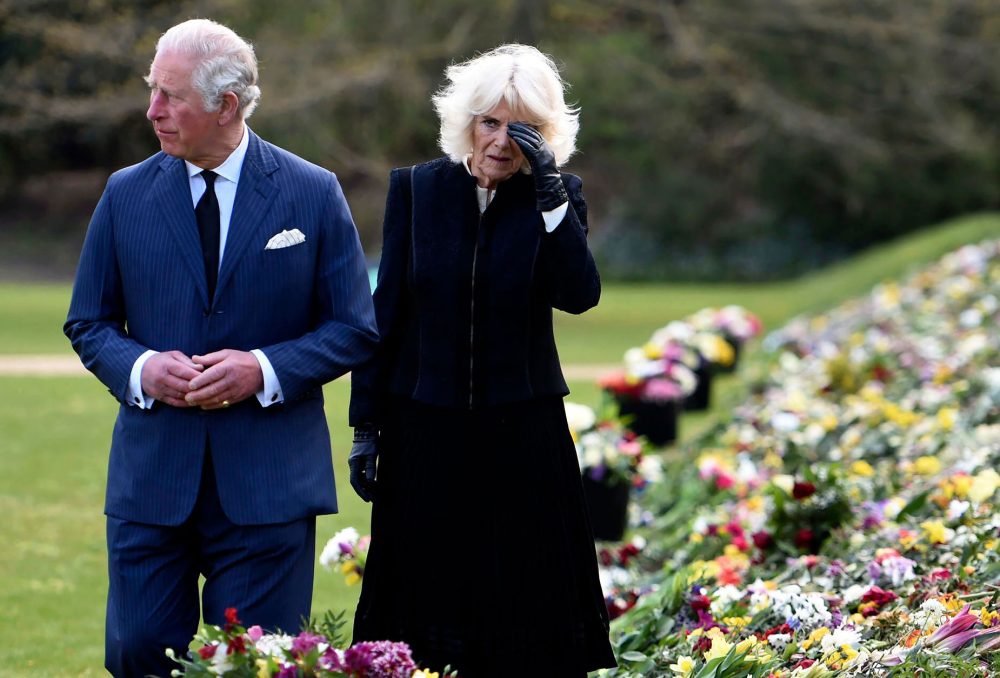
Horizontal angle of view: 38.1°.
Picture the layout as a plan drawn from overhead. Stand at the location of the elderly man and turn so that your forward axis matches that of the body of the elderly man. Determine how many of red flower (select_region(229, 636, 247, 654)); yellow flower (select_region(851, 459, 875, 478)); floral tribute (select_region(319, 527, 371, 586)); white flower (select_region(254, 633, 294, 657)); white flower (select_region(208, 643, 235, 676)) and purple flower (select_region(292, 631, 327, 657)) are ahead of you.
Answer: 4

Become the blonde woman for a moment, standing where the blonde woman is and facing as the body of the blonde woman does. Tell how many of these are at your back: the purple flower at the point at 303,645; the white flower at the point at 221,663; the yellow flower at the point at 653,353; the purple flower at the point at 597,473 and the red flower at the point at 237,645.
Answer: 2

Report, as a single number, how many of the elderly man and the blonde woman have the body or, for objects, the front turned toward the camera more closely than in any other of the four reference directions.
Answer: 2

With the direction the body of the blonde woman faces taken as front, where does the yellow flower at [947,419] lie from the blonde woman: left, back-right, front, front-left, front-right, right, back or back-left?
back-left

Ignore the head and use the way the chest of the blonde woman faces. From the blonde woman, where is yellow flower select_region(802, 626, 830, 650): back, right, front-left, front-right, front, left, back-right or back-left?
left

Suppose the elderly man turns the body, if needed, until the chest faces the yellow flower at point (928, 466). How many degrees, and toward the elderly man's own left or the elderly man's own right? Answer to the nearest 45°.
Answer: approximately 135° to the elderly man's own left

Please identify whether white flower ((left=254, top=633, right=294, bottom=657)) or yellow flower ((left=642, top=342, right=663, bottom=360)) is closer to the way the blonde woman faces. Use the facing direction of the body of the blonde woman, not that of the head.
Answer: the white flower

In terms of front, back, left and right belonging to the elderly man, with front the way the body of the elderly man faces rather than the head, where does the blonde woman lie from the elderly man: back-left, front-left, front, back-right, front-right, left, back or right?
left

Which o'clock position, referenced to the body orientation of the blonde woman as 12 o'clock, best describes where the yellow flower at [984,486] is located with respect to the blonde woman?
The yellow flower is roughly at 8 o'clock from the blonde woman.

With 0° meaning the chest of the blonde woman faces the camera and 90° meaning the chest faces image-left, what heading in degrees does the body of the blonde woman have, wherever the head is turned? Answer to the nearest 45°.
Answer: approximately 0°

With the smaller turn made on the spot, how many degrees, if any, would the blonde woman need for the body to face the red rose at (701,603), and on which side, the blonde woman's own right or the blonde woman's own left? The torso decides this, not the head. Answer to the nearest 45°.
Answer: approximately 135° to the blonde woman's own left

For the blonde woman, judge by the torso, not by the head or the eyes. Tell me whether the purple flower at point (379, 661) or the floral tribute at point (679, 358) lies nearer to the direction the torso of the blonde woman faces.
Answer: the purple flower

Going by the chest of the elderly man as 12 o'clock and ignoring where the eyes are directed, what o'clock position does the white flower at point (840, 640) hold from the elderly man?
The white flower is roughly at 9 o'clock from the elderly man.

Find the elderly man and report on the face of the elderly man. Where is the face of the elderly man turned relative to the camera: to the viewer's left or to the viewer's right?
to the viewer's left
